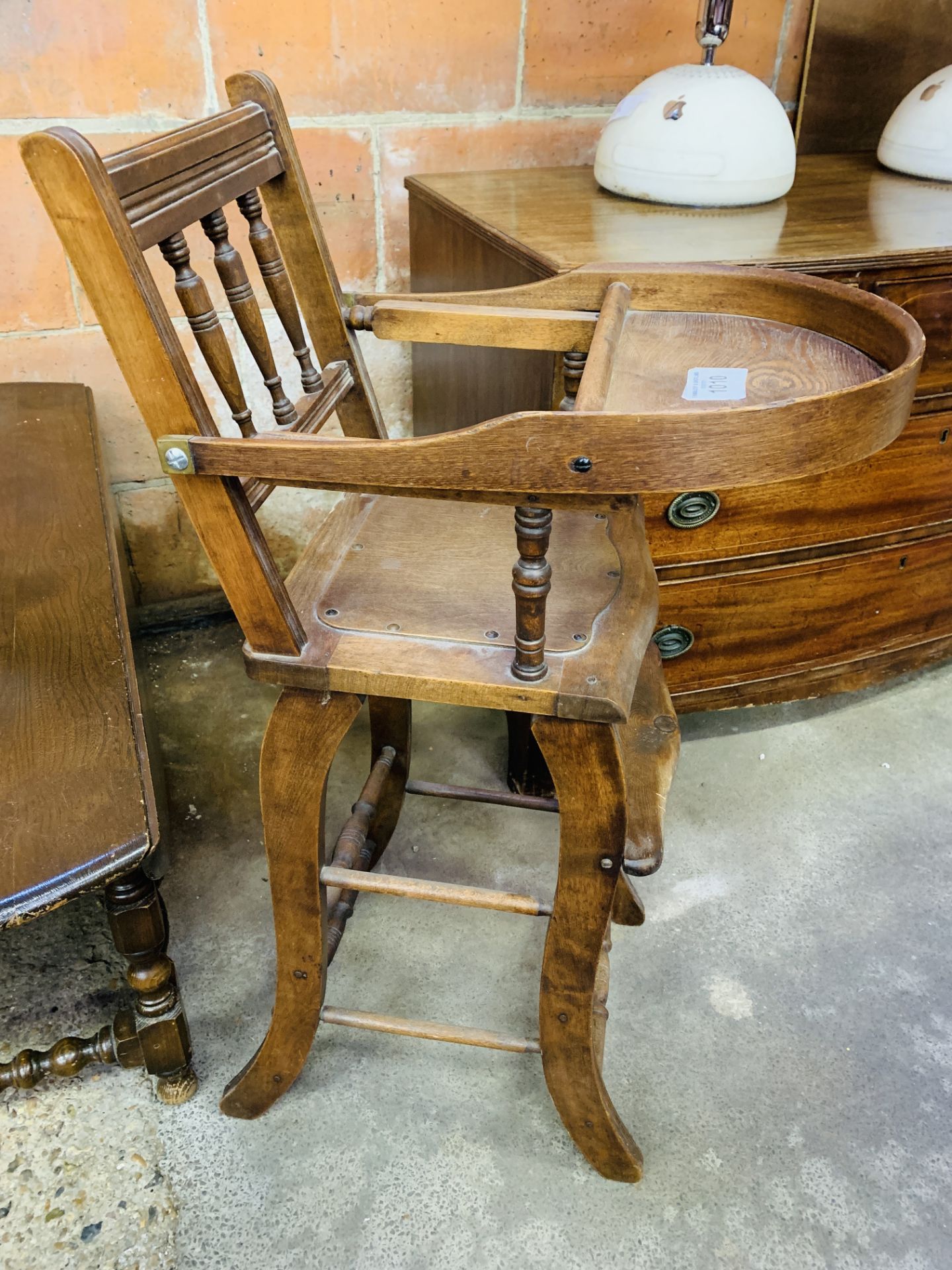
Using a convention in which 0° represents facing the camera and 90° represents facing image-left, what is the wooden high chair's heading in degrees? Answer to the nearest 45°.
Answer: approximately 270°

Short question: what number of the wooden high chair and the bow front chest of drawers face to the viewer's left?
0

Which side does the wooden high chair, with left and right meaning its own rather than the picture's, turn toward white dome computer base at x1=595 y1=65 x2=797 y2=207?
left
